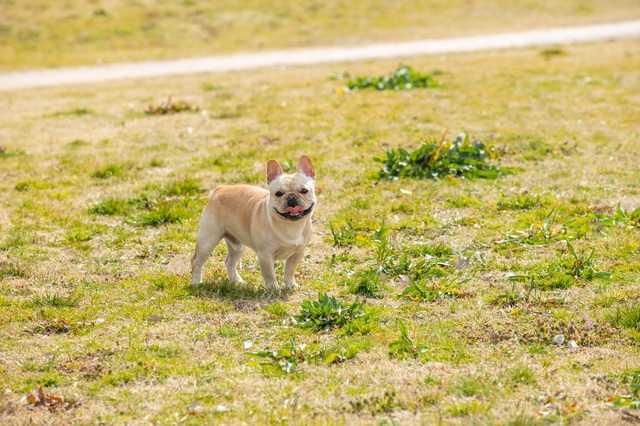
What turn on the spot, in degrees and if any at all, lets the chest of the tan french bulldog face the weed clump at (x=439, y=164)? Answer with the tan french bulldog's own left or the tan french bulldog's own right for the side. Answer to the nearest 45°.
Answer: approximately 90° to the tan french bulldog's own left

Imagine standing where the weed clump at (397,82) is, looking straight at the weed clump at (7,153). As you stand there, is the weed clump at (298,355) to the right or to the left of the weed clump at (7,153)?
left

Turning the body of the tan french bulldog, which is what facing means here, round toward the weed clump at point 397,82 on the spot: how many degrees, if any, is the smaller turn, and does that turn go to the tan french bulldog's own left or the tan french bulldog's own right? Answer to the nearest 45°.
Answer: approximately 135° to the tan french bulldog's own left

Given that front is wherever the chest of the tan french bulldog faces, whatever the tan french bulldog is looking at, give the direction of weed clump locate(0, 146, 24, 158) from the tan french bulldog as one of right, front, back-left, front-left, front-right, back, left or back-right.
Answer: back

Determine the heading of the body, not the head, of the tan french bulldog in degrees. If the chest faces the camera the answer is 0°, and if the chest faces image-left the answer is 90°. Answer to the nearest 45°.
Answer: approximately 315°

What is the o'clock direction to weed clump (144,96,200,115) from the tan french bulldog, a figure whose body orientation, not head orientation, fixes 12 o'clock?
The weed clump is roughly at 7 o'clock from the tan french bulldog.
